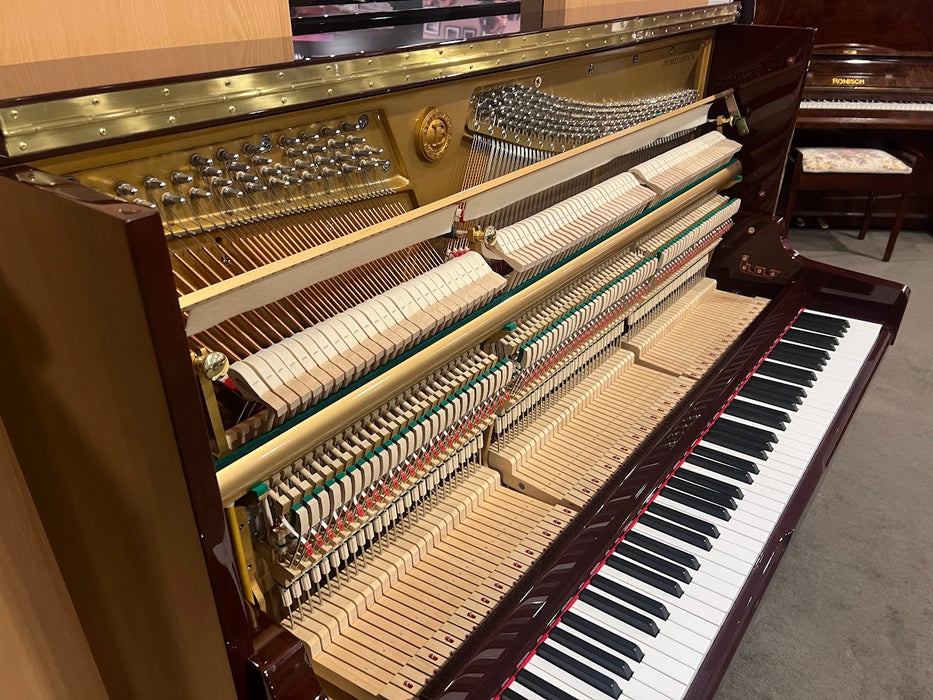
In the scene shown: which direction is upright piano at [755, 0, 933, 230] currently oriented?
toward the camera
